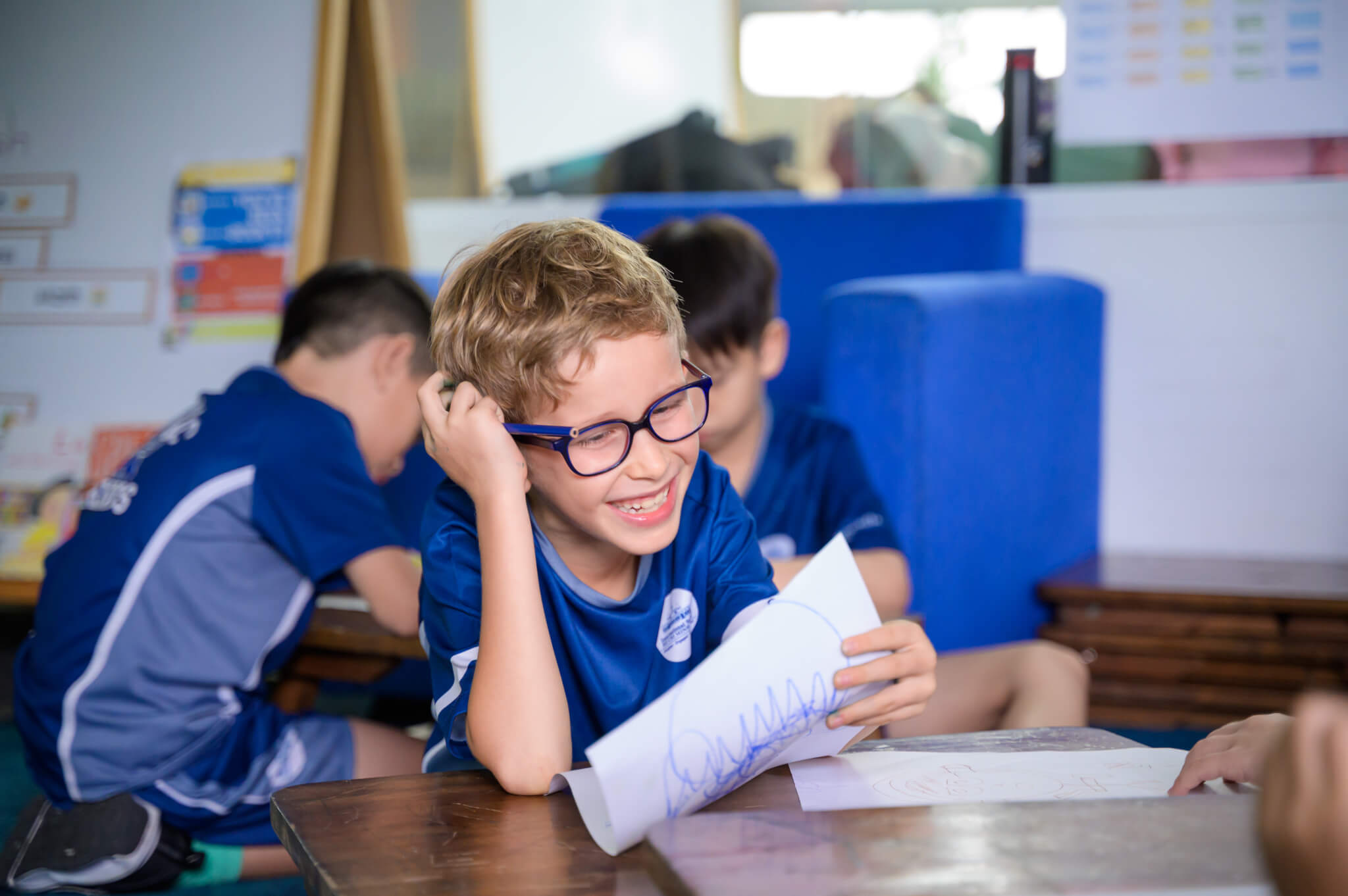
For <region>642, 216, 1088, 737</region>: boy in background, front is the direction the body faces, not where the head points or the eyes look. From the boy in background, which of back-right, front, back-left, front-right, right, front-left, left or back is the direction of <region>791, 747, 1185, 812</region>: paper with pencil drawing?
front-left

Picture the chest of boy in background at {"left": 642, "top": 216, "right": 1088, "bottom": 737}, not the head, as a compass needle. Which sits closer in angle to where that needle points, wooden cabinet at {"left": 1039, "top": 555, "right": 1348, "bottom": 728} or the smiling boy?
the smiling boy

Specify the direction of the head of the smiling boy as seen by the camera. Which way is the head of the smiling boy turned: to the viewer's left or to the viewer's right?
to the viewer's right

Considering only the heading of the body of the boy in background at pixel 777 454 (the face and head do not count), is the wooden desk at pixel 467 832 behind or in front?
in front

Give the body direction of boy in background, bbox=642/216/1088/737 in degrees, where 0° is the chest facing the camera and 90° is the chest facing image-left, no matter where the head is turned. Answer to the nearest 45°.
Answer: approximately 45°

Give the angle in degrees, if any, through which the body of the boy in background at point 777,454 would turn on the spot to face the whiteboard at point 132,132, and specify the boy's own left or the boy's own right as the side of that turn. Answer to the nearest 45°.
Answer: approximately 90° to the boy's own right

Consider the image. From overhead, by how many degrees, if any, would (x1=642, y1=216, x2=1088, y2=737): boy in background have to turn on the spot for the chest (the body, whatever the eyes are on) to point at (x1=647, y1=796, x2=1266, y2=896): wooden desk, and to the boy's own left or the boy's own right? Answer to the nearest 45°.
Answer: approximately 45° to the boy's own left

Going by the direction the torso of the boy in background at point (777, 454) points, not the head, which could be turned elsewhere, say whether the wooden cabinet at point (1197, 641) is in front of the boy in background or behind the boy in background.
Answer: behind

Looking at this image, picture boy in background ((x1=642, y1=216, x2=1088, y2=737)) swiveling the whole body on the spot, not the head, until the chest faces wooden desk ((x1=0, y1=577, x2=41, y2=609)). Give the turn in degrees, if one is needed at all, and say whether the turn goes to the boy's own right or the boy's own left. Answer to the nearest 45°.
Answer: approximately 45° to the boy's own right

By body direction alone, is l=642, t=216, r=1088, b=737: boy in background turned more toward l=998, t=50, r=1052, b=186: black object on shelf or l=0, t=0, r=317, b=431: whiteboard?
the whiteboard

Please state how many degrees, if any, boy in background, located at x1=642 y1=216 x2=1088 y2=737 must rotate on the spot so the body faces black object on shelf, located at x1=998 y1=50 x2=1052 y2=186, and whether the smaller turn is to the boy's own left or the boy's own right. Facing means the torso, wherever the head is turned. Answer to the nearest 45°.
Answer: approximately 135° to the boy's own right

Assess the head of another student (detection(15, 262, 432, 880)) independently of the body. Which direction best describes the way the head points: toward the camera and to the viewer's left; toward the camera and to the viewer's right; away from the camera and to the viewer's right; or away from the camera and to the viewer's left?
away from the camera and to the viewer's right
